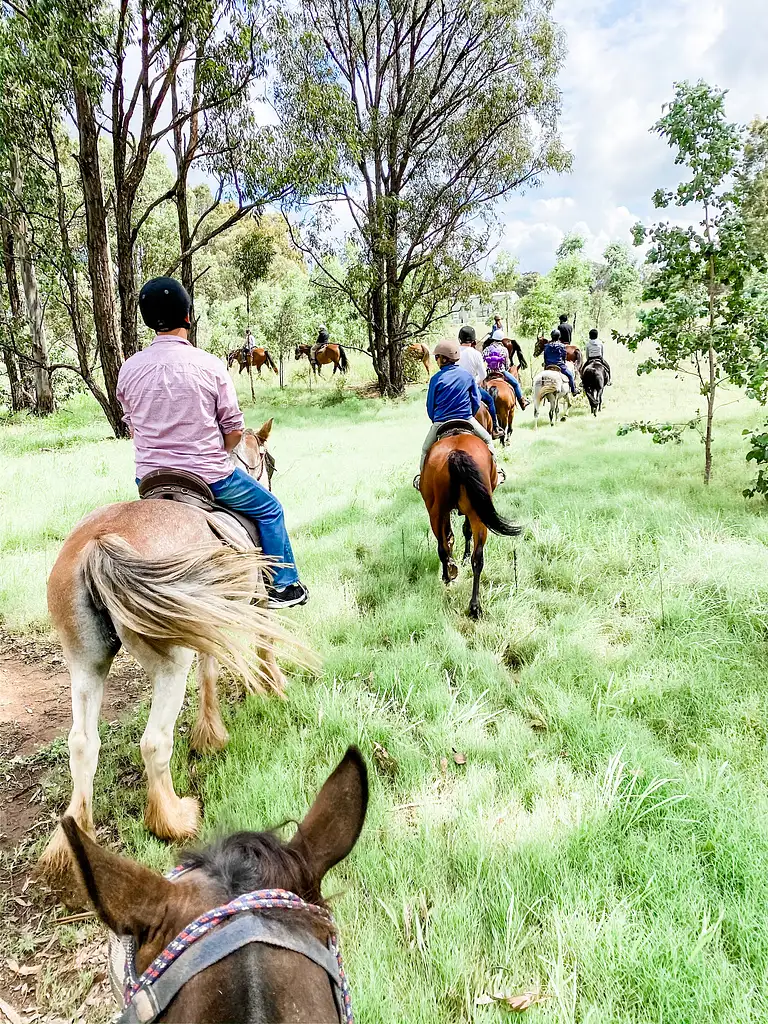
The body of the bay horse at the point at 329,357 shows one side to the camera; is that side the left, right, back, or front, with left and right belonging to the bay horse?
left

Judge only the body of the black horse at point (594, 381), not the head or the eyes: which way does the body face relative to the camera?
away from the camera

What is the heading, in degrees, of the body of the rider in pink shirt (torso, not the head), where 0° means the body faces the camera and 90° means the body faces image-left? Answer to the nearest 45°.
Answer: approximately 225°

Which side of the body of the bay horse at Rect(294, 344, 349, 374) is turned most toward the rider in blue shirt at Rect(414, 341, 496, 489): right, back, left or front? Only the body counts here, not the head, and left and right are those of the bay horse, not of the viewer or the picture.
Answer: left

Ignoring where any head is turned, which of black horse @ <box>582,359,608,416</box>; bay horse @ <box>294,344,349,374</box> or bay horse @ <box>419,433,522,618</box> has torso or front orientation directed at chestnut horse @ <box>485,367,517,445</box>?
bay horse @ <box>419,433,522,618</box>

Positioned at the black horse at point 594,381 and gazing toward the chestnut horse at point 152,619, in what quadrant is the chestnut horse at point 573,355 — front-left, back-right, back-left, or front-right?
back-right

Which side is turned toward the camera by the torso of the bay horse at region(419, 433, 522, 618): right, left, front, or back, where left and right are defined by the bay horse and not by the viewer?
back

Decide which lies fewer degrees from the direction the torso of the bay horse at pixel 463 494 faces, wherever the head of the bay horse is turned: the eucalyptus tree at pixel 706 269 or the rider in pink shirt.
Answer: the eucalyptus tree

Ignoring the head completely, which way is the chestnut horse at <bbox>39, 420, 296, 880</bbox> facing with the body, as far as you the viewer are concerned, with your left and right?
facing away from the viewer and to the right of the viewer

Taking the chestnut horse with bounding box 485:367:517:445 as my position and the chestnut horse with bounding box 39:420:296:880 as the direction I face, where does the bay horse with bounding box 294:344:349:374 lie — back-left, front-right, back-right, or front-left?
back-right

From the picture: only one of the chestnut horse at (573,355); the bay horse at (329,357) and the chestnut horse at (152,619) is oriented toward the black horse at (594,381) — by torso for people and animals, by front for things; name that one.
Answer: the chestnut horse at (152,619)

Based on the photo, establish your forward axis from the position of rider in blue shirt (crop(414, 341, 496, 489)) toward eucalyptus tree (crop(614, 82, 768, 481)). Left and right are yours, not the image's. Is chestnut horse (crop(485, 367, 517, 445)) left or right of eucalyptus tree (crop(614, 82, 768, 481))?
left

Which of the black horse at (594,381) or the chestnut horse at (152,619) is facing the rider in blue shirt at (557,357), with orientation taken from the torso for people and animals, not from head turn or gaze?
the chestnut horse
